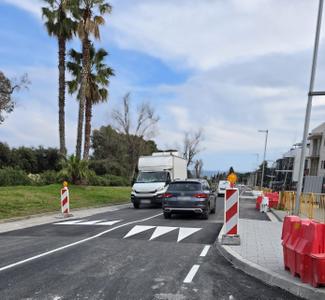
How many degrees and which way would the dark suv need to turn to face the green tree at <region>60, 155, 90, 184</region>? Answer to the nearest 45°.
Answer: approximately 45° to its left

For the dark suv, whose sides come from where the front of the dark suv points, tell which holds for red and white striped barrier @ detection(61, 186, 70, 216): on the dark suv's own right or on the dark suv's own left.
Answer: on the dark suv's own left

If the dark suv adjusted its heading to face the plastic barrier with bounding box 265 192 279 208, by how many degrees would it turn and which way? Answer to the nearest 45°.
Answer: approximately 45° to its right

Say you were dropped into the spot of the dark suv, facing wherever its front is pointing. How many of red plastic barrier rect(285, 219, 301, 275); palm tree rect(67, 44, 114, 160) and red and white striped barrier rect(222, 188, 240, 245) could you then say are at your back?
2

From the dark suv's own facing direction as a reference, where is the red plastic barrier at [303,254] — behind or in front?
behind

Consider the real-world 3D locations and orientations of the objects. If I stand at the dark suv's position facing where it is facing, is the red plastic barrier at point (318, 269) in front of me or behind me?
behind

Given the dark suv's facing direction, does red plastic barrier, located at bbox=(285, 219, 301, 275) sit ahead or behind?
behind

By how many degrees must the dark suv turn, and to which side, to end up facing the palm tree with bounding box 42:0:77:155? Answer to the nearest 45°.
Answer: approximately 45° to its left

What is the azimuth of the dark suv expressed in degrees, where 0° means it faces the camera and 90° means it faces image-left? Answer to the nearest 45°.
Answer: approximately 180°

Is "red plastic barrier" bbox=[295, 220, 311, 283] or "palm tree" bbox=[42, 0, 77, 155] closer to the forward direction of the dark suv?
the palm tree

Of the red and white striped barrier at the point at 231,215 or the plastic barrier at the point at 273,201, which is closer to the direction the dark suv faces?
the plastic barrier
